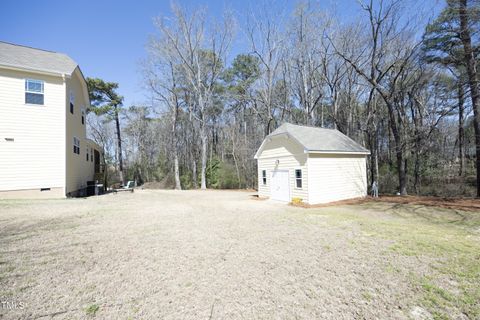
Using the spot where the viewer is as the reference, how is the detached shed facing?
facing the viewer and to the left of the viewer

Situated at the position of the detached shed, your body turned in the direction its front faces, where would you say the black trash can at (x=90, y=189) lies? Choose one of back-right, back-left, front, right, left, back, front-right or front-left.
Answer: front-right

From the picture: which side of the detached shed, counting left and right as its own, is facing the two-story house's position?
front
